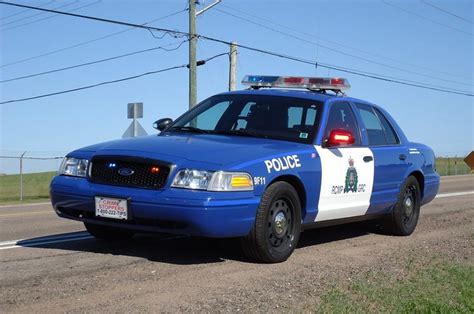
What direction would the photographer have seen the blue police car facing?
facing the viewer and to the left of the viewer

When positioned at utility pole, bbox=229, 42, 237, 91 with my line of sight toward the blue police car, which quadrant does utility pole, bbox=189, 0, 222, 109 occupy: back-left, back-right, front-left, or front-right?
front-right

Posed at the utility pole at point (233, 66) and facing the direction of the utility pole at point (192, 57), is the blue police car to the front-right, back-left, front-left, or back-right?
front-left

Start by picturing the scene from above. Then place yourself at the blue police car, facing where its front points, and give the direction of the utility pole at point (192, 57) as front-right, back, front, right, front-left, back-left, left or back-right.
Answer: back-right

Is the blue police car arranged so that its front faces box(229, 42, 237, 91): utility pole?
no

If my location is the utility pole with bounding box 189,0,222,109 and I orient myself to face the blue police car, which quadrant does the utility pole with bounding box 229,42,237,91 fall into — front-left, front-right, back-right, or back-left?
back-left
